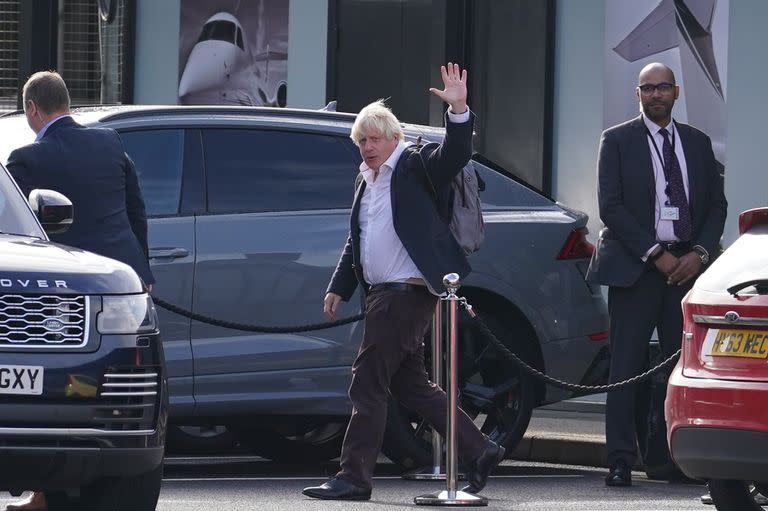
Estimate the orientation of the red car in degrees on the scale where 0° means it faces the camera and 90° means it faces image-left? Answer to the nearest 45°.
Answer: approximately 225°

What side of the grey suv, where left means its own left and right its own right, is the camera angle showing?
left

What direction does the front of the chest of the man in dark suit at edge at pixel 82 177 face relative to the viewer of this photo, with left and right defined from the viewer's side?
facing away from the viewer and to the left of the viewer

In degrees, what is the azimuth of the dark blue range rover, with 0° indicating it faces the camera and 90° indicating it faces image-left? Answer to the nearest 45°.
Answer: approximately 0°

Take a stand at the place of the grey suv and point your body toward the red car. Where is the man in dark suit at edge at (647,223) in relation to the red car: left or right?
left

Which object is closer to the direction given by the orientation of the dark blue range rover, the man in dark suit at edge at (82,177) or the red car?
the red car

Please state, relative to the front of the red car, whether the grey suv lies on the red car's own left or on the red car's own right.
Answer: on the red car's own left
